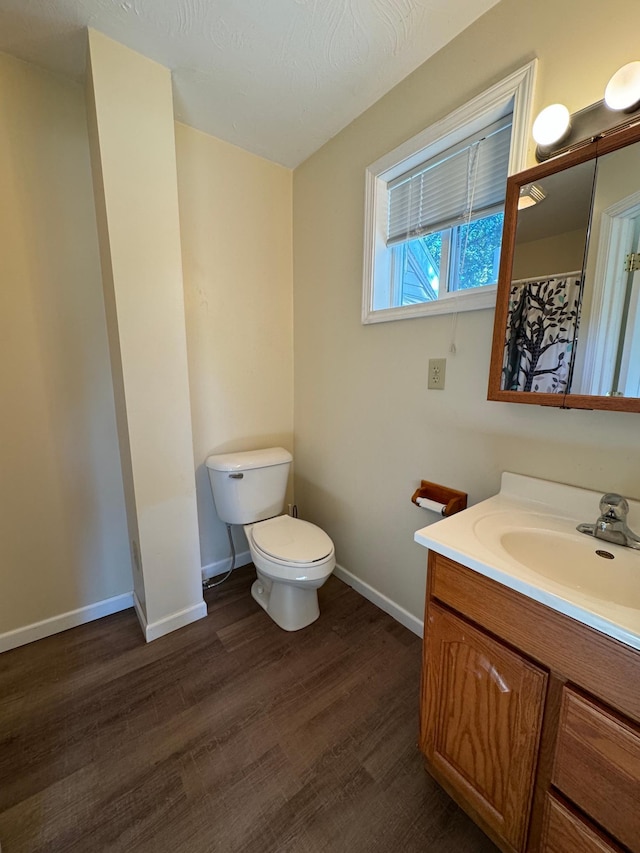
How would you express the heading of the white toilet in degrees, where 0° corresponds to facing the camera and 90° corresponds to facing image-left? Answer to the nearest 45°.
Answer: approximately 315°

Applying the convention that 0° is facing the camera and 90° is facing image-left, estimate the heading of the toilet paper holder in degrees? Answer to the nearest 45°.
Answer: approximately 45°
